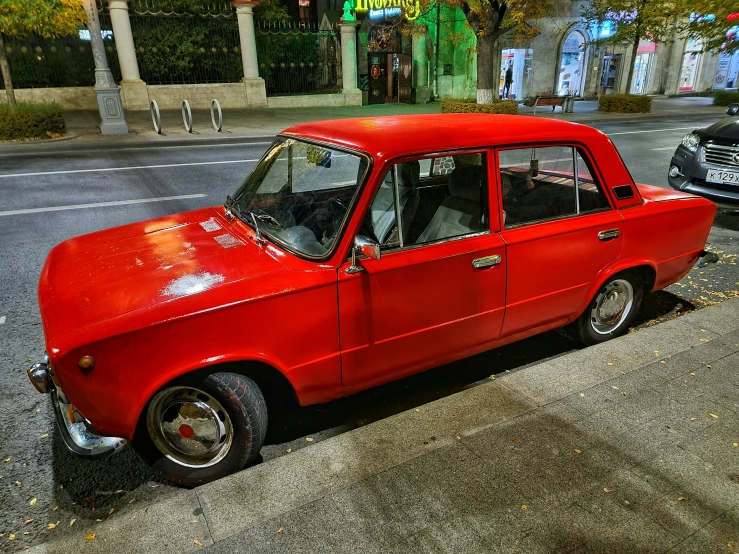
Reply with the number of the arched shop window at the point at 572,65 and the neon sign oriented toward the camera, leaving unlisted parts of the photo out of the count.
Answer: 2

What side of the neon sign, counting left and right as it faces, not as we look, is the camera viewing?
front

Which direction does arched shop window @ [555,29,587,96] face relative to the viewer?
toward the camera

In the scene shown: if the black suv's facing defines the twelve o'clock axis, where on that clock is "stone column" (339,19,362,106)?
The stone column is roughly at 3 o'clock from the black suv.

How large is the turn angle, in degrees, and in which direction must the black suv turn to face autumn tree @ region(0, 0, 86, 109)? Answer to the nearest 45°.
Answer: approximately 45° to its right

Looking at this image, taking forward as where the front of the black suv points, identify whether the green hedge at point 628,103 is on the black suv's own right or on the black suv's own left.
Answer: on the black suv's own right

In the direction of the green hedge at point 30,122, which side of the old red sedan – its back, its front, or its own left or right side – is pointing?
right

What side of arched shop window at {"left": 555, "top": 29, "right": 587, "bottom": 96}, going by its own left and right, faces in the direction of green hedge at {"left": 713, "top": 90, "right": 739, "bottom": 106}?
left

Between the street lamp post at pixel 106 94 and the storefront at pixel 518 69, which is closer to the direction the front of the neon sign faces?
the street lamp post

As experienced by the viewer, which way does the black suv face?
facing the viewer and to the left of the viewer

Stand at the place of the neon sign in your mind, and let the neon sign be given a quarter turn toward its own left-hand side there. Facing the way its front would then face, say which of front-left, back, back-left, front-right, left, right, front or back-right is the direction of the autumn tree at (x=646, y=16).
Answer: front

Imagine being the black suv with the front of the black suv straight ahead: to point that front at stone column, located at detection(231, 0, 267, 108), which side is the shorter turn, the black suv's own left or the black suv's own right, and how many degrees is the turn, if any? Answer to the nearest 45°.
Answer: approximately 90° to the black suv's own right
